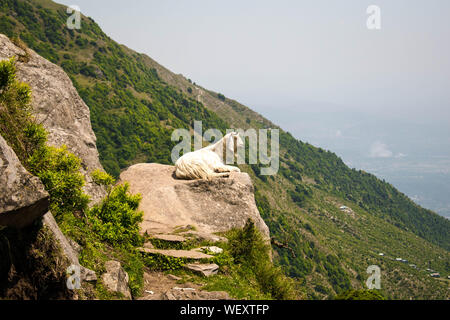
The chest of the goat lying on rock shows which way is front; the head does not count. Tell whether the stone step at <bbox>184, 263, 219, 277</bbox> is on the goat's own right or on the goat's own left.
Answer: on the goat's own right

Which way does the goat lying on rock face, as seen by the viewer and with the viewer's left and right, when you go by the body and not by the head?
facing to the right of the viewer

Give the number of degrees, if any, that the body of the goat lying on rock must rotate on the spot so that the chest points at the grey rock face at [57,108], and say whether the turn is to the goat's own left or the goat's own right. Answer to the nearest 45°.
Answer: approximately 135° to the goat's own right

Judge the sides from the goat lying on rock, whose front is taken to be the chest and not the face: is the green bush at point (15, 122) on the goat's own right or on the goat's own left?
on the goat's own right

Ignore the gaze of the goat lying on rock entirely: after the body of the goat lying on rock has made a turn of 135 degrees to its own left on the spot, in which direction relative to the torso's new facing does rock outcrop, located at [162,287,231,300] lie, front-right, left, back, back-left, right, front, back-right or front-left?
back-left

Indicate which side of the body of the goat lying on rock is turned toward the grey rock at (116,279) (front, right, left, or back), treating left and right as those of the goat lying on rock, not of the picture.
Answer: right

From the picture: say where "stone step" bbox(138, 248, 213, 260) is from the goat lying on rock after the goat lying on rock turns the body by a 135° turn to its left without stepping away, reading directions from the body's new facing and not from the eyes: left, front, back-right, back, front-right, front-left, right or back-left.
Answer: back-left
